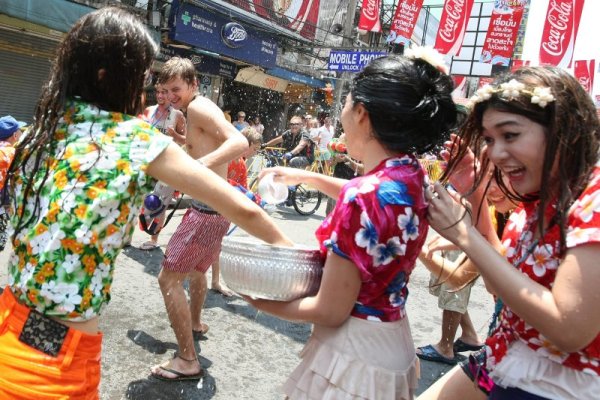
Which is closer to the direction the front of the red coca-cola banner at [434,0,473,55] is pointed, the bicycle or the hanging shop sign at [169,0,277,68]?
the bicycle

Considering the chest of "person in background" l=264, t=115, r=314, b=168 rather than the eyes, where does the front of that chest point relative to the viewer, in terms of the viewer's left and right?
facing the viewer and to the left of the viewer

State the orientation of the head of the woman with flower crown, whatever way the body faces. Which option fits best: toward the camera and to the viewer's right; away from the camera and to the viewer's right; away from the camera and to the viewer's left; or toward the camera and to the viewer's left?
toward the camera and to the viewer's left

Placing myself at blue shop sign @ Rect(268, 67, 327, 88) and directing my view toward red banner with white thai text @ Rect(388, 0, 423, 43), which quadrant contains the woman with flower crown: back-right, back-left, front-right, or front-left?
front-right

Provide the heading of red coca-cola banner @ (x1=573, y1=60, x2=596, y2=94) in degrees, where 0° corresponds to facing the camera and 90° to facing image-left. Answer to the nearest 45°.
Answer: approximately 0°

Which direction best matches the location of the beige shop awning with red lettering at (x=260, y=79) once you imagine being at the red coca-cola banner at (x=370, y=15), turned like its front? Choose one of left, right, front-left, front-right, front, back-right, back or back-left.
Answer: front-right

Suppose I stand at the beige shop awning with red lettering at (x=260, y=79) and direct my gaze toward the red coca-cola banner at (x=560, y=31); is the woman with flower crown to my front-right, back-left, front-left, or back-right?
front-right

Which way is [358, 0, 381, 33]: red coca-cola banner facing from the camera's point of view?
toward the camera

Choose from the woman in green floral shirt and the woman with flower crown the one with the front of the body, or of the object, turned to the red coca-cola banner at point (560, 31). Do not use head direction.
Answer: the woman in green floral shirt

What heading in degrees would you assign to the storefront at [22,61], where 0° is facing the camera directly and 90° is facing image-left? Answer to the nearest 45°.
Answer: approximately 315°

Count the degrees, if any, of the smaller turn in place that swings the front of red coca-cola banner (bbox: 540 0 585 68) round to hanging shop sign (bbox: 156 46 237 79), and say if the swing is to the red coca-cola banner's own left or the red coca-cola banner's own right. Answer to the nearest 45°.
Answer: approximately 90° to the red coca-cola banner's own right

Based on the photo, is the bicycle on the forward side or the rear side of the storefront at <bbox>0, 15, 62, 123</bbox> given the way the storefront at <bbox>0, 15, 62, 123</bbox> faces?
on the forward side

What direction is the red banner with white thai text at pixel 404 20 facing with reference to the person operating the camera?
facing the viewer

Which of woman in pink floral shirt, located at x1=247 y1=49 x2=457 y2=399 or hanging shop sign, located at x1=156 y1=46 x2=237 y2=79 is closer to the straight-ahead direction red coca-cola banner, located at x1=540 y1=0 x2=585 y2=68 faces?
the woman in pink floral shirt
